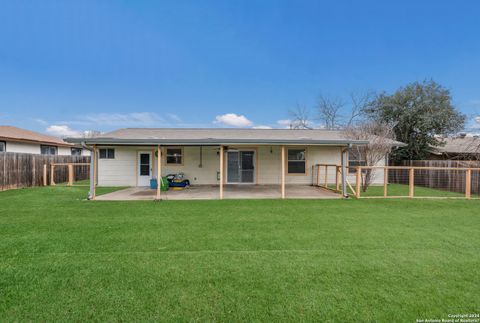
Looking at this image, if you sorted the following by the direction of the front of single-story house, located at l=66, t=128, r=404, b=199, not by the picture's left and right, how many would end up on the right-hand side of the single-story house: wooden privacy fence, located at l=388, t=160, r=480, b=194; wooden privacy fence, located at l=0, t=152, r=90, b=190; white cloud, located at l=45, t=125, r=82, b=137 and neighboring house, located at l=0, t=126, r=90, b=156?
1

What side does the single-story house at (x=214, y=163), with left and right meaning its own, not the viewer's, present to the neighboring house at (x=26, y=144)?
left

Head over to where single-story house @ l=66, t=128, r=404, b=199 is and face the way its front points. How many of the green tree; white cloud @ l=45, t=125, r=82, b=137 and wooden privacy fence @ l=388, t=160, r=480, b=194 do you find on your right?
2

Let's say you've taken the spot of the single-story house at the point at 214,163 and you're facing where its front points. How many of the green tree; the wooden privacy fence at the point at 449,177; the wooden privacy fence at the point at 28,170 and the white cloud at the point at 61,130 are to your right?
2

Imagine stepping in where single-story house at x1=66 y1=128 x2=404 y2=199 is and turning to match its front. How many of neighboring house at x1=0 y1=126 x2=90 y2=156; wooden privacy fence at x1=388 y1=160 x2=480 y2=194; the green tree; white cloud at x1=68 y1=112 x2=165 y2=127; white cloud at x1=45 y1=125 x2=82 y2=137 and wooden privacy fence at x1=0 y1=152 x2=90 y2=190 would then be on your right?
2

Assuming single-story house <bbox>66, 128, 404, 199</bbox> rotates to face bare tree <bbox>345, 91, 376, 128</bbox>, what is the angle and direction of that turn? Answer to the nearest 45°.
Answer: approximately 45° to its right

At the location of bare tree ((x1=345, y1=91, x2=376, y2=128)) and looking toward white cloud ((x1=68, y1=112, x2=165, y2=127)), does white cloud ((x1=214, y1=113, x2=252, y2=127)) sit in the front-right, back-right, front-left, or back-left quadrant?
front-right

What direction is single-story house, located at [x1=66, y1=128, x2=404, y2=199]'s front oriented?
away from the camera

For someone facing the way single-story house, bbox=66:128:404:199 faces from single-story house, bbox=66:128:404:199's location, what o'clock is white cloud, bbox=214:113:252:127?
The white cloud is roughly at 12 o'clock from the single-story house.

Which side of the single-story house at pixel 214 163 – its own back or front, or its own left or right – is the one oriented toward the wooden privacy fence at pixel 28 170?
left

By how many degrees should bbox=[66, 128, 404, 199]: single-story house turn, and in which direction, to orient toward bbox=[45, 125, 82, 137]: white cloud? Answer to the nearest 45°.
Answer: approximately 45° to its left

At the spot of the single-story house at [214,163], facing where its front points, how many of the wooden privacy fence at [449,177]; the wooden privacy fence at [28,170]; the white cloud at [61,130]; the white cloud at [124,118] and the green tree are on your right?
2

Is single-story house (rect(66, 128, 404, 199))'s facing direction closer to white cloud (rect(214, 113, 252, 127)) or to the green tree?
the white cloud

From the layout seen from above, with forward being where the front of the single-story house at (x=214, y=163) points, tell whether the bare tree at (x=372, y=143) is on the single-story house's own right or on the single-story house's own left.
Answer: on the single-story house's own right

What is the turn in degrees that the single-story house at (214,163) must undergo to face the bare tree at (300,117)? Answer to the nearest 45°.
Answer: approximately 45° to its right

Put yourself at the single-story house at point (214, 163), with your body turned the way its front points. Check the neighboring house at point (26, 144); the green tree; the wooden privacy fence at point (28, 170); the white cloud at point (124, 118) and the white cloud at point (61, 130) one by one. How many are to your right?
1

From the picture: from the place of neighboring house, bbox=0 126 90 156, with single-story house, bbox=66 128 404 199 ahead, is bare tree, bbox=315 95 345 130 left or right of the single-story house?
left
